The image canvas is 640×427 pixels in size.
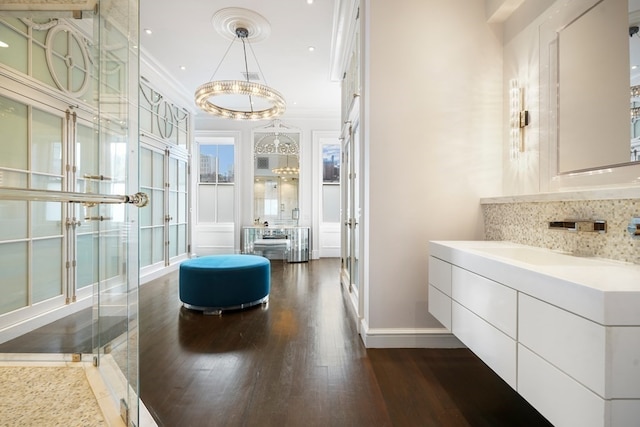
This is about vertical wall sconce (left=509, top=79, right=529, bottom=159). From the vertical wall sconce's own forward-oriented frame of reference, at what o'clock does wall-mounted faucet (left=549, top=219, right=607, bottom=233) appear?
The wall-mounted faucet is roughly at 10 o'clock from the vertical wall sconce.

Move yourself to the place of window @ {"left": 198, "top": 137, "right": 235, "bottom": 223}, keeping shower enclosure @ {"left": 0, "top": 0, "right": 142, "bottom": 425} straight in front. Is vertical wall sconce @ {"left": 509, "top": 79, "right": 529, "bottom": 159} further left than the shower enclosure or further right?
left

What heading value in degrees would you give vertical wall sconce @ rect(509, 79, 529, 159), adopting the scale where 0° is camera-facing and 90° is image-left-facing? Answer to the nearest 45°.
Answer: approximately 45°

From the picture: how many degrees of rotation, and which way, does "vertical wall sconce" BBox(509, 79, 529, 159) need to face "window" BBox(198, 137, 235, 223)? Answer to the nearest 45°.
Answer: approximately 45° to its right

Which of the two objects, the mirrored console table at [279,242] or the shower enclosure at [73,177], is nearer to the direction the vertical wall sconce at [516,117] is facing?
the shower enclosure

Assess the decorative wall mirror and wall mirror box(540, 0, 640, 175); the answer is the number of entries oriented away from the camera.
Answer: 0

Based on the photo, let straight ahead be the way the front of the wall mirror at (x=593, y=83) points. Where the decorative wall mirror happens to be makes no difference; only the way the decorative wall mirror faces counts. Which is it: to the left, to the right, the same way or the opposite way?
to the left

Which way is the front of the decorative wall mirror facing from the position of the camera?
facing the viewer

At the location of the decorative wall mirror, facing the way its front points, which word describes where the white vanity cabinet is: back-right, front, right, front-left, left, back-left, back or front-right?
front

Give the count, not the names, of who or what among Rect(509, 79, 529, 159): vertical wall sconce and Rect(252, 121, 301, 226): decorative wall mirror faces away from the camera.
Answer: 0

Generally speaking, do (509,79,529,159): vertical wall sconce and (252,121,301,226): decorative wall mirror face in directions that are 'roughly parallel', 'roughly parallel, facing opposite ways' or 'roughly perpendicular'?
roughly perpendicular

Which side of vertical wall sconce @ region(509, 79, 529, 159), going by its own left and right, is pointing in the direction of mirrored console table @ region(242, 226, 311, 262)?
right

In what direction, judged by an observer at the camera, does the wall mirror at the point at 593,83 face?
facing the viewer and to the left of the viewer

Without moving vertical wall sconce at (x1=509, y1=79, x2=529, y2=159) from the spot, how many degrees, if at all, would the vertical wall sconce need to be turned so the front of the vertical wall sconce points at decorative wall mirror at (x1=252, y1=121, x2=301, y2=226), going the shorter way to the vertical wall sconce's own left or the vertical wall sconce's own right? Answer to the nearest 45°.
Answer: approximately 90° to the vertical wall sconce's own right

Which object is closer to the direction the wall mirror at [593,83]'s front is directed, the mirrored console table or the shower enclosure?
the shower enclosure

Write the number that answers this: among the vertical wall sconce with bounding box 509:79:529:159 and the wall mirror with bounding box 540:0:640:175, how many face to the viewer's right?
0

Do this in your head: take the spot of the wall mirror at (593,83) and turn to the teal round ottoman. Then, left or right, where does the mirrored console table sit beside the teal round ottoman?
right
